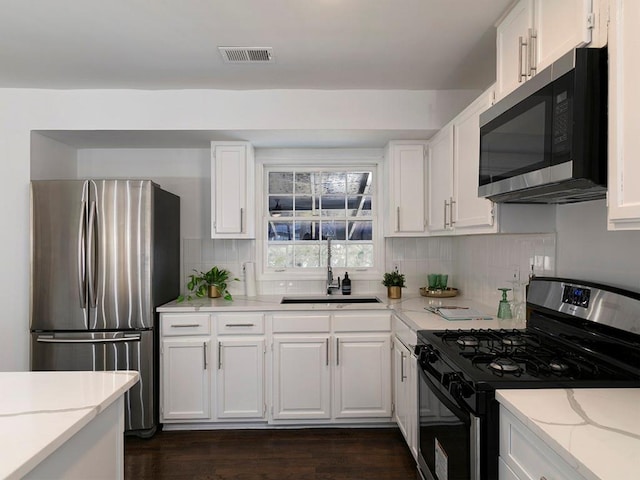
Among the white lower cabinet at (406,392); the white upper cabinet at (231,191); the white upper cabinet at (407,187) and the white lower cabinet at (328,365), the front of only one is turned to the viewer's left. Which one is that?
the white lower cabinet at (406,392)

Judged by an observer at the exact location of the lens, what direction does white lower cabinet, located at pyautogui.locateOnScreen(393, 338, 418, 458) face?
facing to the left of the viewer

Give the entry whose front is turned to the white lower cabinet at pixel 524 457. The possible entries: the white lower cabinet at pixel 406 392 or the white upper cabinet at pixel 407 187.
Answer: the white upper cabinet

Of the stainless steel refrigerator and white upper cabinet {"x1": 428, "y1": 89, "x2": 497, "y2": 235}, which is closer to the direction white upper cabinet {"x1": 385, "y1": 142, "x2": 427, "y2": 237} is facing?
the white upper cabinet

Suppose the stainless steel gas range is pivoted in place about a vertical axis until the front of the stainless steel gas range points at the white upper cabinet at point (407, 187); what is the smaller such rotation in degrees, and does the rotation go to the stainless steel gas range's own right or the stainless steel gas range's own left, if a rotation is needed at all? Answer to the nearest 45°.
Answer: approximately 90° to the stainless steel gas range's own right

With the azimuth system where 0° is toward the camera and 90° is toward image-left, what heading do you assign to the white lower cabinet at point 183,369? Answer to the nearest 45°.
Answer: approximately 0°

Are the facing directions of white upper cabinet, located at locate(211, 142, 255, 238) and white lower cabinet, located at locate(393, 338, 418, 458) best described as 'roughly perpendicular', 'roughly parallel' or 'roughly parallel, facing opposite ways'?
roughly perpendicular

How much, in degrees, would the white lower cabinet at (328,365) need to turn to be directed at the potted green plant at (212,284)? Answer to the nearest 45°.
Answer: approximately 90° to its right

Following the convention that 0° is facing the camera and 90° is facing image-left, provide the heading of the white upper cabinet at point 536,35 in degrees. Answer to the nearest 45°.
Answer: approximately 45°

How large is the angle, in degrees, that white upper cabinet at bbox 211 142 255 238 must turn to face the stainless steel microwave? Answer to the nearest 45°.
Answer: approximately 45° to its left

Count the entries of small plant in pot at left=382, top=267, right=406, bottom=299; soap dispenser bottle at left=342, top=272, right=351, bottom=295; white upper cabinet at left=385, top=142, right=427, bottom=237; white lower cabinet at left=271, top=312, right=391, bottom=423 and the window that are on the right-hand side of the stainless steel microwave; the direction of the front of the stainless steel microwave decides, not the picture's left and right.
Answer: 5
